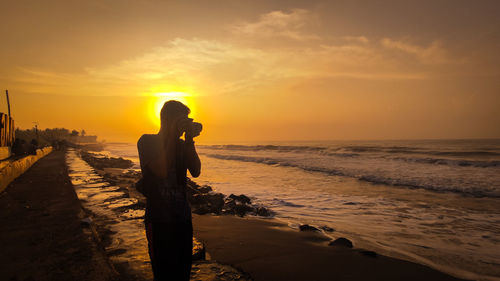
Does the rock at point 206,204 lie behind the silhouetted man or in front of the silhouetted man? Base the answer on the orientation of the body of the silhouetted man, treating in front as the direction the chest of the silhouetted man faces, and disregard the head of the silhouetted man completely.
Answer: in front

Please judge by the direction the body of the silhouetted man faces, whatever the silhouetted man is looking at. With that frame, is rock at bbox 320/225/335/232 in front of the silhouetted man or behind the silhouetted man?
in front

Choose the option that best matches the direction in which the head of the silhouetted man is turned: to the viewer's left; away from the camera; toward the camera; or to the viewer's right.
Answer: to the viewer's right

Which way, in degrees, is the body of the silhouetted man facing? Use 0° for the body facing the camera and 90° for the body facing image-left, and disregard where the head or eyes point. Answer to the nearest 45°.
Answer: approximately 225°

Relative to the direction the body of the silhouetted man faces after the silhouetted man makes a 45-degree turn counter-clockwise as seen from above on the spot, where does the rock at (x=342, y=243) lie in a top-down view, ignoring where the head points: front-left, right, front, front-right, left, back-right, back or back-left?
front-right

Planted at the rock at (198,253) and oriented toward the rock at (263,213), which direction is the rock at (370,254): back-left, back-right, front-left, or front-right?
front-right

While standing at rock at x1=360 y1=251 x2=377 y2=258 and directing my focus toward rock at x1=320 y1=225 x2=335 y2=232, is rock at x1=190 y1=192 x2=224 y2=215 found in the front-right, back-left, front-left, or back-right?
front-left

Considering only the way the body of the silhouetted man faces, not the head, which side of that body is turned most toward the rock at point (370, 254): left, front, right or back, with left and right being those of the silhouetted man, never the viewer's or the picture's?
front
